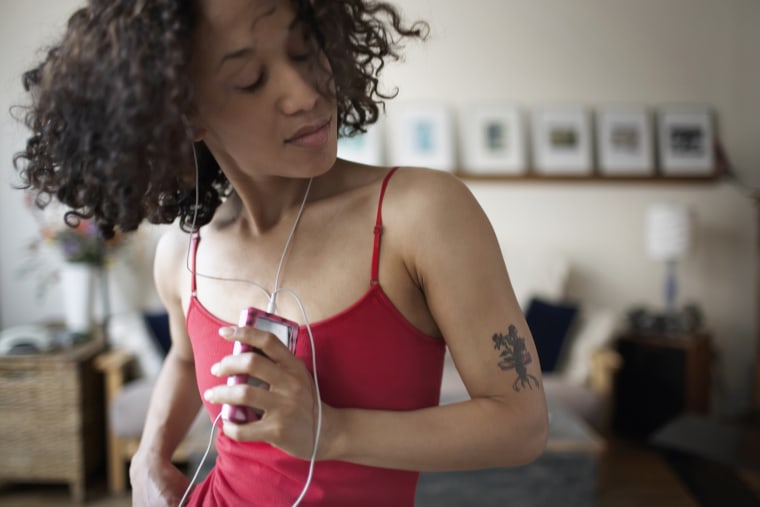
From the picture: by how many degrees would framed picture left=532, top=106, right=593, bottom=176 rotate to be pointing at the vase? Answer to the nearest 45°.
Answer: approximately 45° to its right

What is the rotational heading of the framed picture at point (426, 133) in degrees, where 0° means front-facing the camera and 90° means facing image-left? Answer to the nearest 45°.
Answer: approximately 0°

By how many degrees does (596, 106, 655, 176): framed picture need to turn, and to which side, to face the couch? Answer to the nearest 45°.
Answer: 0° — it already faces it

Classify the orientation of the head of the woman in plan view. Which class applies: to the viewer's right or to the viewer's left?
to the viewer's right

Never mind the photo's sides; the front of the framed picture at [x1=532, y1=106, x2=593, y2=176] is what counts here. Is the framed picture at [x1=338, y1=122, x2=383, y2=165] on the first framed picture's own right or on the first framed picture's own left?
on the first framed picture's own right

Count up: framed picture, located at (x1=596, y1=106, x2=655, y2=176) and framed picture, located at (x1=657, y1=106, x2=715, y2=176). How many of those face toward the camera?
2

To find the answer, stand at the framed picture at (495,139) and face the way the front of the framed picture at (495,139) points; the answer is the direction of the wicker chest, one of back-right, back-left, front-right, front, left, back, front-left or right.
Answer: front-right
